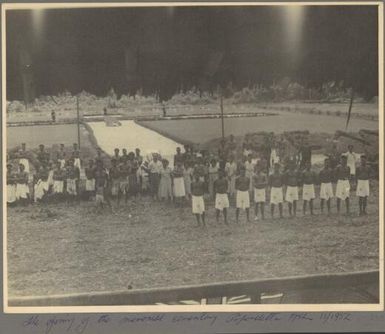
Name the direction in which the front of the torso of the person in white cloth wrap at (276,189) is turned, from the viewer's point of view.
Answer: toward the camera
